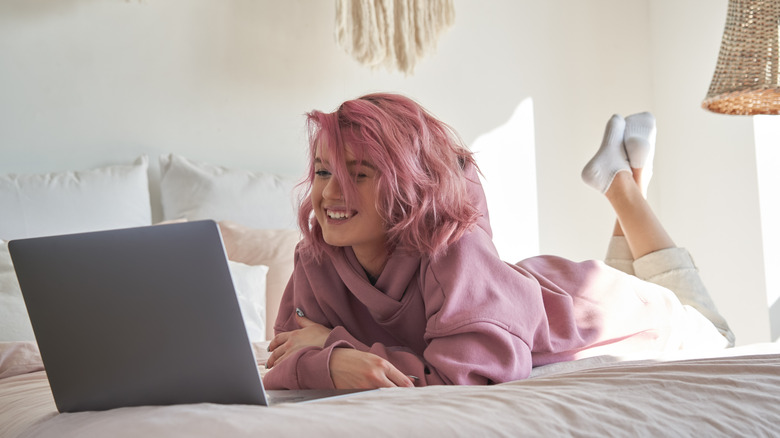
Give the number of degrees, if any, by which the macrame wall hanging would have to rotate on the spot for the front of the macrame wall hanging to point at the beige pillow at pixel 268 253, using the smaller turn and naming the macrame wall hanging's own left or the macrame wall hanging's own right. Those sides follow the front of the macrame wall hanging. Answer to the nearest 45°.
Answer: approximately 45° to the macrame wall hanging's own right

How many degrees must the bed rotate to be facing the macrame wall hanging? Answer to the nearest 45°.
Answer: approximately 180°

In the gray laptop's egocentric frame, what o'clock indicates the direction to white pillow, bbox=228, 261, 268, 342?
The white pillow is roughly at 11 o'clock from the gray laptop.

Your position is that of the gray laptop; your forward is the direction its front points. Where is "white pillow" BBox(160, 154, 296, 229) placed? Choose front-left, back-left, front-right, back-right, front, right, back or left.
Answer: front-left

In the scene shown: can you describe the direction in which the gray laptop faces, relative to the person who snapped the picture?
facing away from the viewer and to the right of the viewer

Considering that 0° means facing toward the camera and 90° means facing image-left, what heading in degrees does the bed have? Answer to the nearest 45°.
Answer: approximately 0°

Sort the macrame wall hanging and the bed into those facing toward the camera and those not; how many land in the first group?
2
